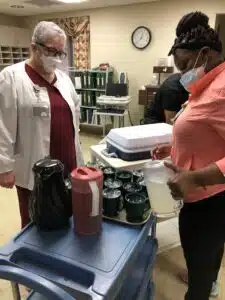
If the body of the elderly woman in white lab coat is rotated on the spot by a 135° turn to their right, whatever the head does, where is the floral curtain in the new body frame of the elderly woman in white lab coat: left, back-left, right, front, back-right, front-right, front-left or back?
right

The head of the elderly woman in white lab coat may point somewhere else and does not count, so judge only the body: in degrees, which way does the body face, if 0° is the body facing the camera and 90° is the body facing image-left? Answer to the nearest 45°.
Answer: approximately 315°

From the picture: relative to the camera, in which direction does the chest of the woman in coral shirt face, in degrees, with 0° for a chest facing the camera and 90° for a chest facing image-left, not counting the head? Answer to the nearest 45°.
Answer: approximately 90°

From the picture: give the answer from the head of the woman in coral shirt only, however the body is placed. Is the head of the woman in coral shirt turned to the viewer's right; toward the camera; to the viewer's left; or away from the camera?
to the viewer's left

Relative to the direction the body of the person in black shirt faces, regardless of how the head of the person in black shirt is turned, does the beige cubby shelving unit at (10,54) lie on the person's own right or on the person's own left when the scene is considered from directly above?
on the person's own left

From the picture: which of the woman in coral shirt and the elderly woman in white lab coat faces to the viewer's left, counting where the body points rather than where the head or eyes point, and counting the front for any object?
the woman in coral shirt

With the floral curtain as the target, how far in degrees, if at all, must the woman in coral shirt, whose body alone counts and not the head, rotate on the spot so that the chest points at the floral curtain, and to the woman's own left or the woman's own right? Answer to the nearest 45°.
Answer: approximately 45° to the woman's own right

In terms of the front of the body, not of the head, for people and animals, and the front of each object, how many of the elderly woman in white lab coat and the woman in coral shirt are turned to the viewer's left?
1

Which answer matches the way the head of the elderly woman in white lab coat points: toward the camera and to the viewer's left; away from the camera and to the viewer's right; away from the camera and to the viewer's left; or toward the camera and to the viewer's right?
toward the camera and to the viewer's right

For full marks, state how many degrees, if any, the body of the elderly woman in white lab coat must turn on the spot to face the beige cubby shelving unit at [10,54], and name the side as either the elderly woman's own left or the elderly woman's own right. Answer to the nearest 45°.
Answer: approximately 135° to the elderly woman's own left

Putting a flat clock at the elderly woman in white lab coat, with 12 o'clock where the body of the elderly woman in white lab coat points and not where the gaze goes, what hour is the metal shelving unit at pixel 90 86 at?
The metal shelving unit is roughly at 8 o'clock from the elderly woman in white lab coat.
